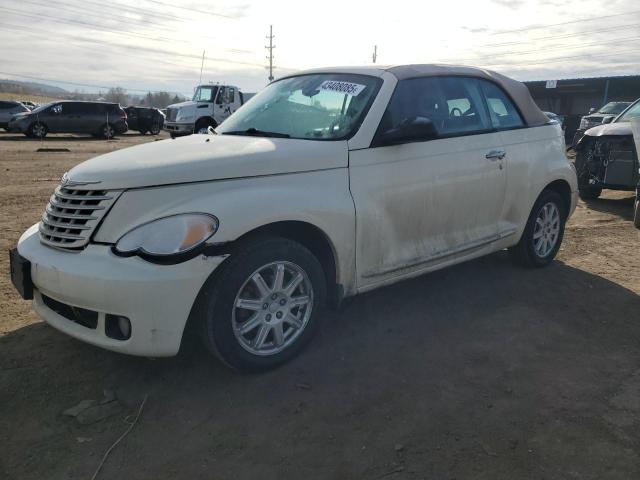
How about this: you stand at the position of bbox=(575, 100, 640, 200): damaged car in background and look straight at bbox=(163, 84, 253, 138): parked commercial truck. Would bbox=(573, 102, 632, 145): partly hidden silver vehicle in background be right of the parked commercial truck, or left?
right

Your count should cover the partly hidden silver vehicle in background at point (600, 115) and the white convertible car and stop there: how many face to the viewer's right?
0

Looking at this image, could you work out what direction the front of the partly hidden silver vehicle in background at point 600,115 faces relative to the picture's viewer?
facing the viewer and to the left of the viewer

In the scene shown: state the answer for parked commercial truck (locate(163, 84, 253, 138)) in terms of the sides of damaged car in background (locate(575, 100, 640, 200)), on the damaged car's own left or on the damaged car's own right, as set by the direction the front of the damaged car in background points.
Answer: on the damaged car's own right

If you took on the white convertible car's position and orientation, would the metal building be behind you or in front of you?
behind

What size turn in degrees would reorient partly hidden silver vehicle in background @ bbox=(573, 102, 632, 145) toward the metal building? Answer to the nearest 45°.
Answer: approximately 135° to its right

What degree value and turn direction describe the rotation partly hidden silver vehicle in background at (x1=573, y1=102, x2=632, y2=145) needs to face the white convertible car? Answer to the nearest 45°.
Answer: approximately 45° to its left

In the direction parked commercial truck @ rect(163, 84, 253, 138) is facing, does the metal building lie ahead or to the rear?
to the rear

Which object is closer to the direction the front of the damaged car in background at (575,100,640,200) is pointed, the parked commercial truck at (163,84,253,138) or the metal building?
the parked commercial truck

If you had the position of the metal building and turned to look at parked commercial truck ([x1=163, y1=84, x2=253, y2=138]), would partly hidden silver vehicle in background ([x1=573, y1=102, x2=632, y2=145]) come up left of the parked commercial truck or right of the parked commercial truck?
left

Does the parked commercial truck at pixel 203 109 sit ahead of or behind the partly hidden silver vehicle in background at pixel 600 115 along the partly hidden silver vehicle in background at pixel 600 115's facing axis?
ahead

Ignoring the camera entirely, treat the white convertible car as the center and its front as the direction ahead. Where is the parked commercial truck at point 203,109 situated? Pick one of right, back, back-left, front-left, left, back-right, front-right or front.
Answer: back-right

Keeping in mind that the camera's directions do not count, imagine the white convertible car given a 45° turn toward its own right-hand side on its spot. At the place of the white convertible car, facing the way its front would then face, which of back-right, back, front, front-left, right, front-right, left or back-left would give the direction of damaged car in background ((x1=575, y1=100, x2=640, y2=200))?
back-right
